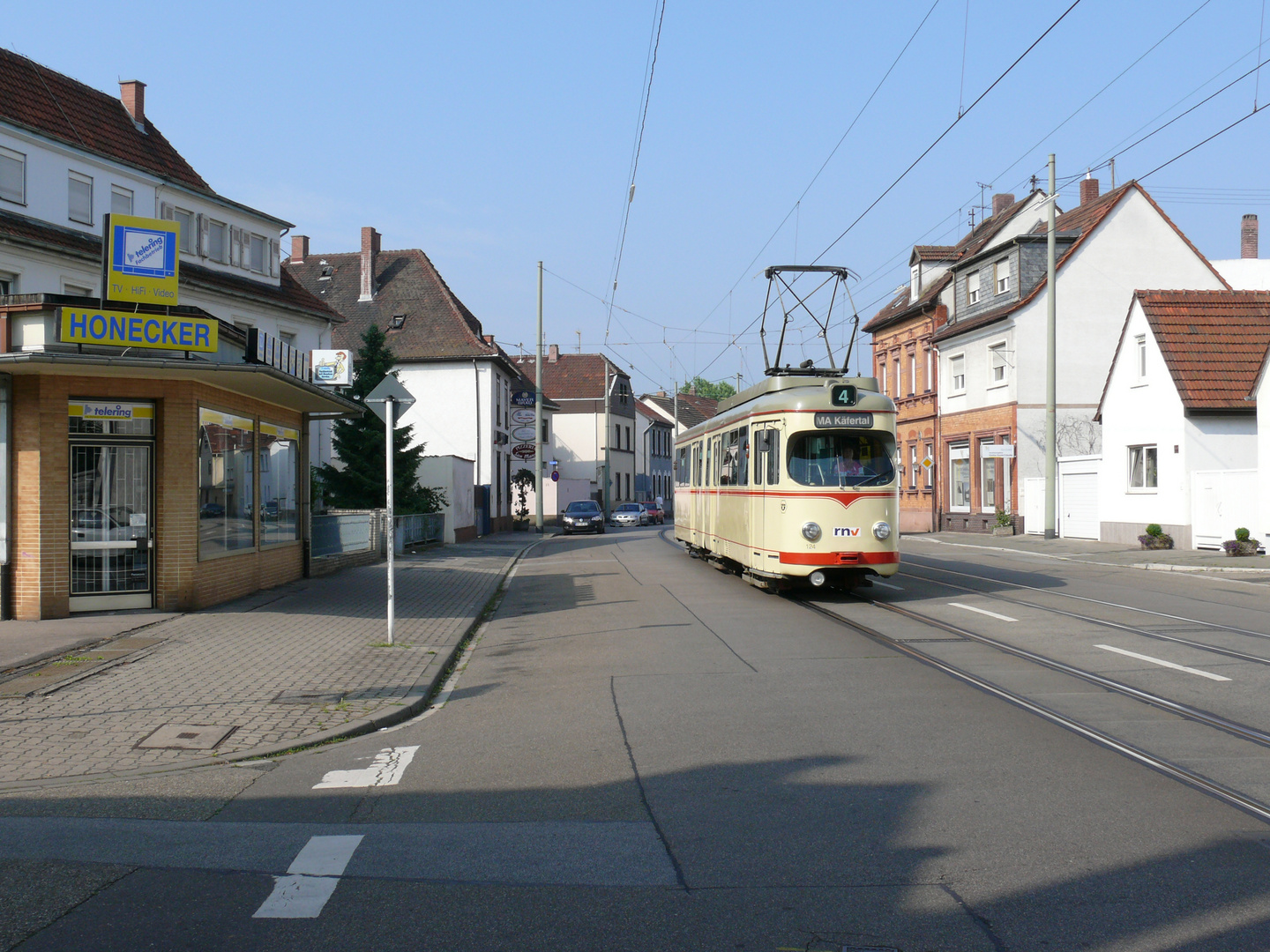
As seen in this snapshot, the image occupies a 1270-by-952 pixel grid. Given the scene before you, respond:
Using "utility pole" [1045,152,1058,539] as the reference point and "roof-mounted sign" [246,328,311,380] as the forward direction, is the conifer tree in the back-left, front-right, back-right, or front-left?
front-right

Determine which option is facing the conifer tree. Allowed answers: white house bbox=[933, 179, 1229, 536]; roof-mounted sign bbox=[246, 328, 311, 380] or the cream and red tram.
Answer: the white house

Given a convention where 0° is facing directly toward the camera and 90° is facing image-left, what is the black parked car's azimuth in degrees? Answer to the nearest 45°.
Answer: approximately 0°

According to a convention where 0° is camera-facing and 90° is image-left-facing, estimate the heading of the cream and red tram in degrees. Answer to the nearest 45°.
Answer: approximately 315°

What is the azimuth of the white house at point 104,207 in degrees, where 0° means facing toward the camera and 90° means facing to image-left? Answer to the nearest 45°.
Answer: approximately 315°

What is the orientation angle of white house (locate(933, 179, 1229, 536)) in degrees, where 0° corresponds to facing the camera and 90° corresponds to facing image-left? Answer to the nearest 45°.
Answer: approximately 45°

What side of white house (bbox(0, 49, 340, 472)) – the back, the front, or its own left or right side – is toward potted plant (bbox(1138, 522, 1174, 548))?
front

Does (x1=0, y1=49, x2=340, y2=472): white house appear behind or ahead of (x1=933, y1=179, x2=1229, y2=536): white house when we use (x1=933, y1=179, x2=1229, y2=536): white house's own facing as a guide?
ahead

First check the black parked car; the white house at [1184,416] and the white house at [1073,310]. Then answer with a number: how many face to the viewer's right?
0

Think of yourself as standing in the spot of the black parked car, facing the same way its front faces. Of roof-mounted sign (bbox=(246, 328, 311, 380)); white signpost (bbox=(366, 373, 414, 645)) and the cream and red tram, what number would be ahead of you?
3

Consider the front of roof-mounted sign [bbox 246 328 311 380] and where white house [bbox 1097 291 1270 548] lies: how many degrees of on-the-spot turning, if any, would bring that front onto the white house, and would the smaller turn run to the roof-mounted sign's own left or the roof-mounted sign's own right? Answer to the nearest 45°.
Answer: approximately 45° to the roof-mounted sign's own left

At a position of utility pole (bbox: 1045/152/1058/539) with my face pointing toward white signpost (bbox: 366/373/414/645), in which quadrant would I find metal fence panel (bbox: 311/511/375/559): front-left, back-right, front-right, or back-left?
front-right

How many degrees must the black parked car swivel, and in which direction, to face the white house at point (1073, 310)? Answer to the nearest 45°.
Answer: approximately 45° to its left

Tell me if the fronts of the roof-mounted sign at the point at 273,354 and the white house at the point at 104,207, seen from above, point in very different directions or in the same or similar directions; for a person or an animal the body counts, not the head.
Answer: same or similar directions

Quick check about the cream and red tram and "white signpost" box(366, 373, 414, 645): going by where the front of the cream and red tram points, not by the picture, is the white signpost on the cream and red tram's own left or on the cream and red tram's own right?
on the cream and red tram's own right

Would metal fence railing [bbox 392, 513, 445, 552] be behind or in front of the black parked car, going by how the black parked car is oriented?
in front
